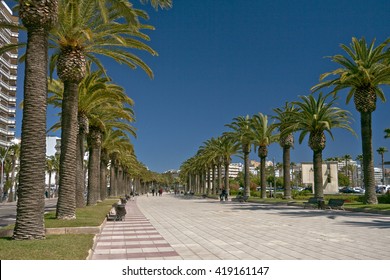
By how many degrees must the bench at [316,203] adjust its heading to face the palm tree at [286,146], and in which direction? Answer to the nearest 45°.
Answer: approximately 135° to its right

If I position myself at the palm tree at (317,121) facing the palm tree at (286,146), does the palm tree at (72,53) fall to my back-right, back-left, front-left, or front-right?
back-left

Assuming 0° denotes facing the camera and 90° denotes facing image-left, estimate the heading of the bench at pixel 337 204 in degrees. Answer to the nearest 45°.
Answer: approximately 45°

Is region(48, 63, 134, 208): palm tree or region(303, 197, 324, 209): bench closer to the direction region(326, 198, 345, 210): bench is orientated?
the palm tree

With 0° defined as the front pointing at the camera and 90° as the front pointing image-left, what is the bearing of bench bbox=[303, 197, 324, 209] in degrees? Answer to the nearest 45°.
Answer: approximately 45°

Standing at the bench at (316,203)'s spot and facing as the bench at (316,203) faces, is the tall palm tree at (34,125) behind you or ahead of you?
ahead

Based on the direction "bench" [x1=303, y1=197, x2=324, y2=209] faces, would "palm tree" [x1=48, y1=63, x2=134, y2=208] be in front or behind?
in front
